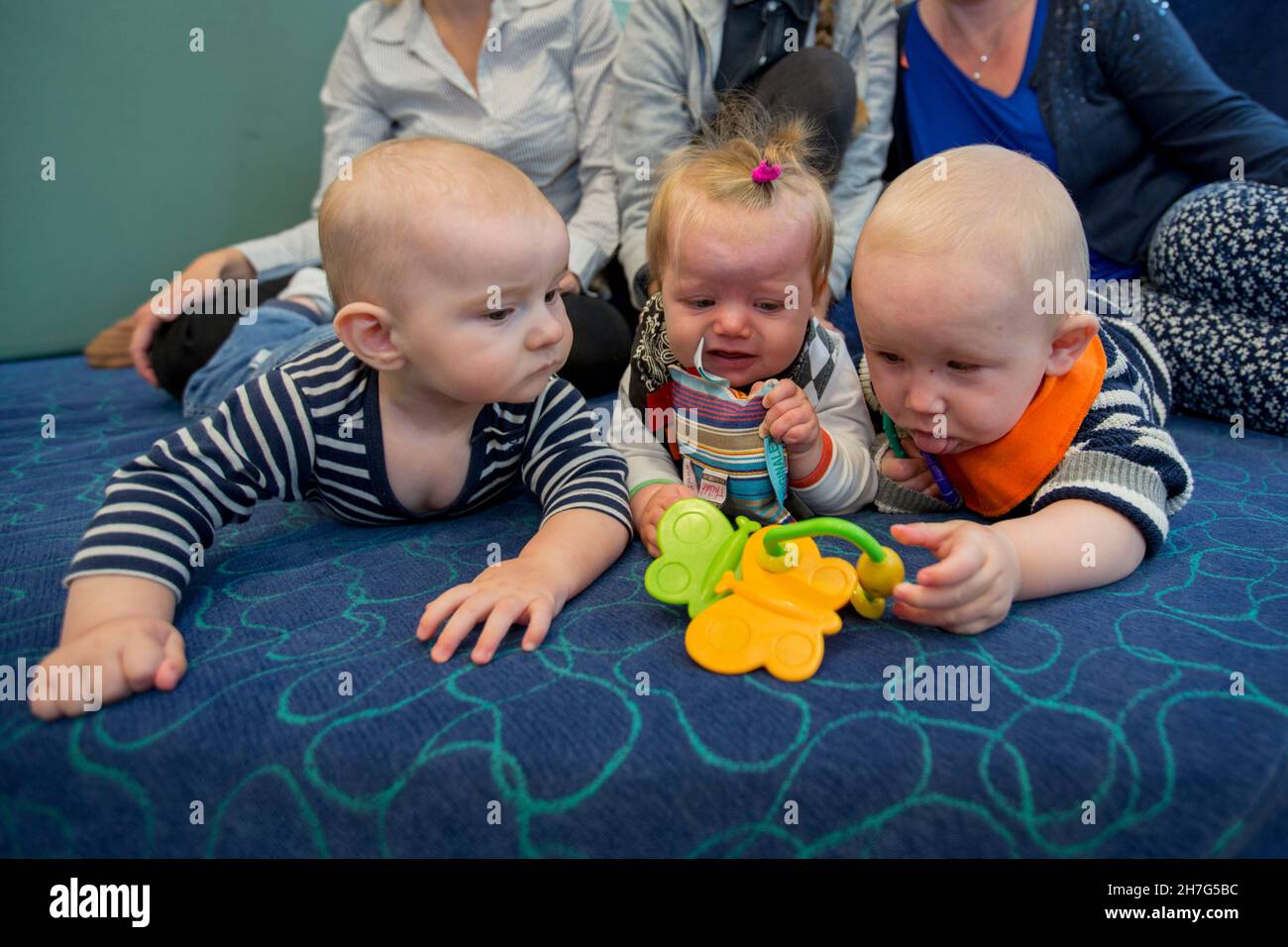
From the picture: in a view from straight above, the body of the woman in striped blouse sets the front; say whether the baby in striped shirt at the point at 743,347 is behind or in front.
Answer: in front

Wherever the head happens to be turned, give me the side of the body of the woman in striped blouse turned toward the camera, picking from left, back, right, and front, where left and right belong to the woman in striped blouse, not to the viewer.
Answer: front

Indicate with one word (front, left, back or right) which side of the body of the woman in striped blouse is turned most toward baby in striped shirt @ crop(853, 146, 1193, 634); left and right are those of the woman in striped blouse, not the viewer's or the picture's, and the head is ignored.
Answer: front

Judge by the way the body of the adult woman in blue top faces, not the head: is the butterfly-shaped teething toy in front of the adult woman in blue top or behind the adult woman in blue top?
in front

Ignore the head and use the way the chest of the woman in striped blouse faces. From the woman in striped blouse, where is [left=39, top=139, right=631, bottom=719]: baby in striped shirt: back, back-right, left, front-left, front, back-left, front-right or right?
front

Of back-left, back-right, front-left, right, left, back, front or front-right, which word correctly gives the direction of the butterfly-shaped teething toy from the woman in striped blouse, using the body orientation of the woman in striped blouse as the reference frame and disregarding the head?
front

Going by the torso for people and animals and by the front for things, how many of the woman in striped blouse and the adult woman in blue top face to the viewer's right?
0

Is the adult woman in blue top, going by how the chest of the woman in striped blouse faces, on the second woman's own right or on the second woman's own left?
on the second woman's own left

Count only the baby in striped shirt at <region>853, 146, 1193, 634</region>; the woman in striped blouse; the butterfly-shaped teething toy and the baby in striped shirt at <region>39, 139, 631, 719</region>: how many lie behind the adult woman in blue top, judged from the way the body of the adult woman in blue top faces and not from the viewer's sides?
0

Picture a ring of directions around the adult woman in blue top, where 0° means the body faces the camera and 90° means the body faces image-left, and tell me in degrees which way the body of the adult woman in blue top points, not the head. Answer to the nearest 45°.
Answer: approximately 45°
